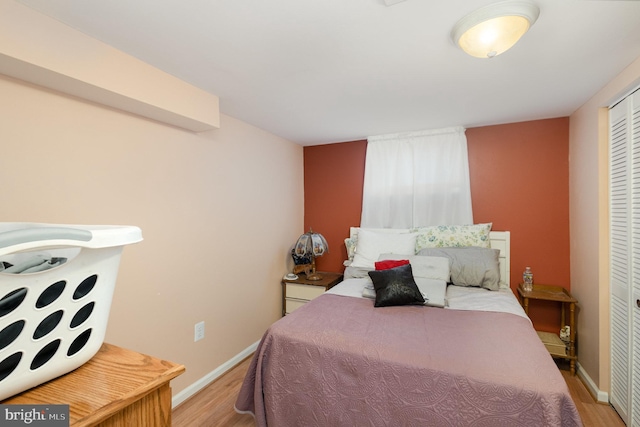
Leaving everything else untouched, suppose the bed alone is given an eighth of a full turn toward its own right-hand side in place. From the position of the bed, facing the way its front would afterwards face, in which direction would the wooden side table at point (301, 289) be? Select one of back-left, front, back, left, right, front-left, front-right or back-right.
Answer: right

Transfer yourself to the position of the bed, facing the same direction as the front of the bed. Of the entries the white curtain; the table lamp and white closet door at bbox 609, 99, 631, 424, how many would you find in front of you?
0

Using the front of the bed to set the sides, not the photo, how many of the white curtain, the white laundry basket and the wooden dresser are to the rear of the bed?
1

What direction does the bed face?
toward the camera

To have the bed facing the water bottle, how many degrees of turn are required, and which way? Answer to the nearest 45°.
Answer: approximately 135° to its left

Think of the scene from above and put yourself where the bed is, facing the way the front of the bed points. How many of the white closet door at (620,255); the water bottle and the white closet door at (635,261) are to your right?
0

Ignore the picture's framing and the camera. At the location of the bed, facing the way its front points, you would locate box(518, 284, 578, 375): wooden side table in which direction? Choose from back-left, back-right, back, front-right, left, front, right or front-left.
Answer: back-left

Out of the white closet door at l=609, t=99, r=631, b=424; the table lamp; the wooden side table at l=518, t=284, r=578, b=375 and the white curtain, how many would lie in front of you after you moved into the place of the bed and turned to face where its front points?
0

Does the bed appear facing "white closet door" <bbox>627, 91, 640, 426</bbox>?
no

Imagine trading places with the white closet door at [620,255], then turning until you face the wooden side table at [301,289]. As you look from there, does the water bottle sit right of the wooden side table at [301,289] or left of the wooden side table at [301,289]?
right

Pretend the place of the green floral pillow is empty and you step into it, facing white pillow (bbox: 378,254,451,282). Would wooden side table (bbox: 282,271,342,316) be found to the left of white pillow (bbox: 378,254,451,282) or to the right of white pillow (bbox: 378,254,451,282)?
right
